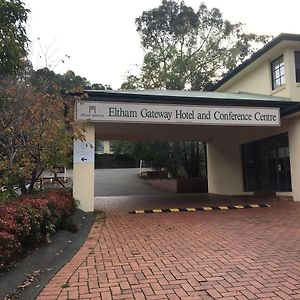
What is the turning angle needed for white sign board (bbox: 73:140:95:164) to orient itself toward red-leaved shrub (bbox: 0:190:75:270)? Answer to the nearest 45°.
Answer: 0° — it already faces it

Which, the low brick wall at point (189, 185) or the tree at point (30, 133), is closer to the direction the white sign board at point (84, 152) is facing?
the tree

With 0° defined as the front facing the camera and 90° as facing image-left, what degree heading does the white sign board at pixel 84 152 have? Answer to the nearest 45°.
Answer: approximately 0°

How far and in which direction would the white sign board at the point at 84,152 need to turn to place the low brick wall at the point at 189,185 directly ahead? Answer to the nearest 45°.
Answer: approximately 135° to its left
